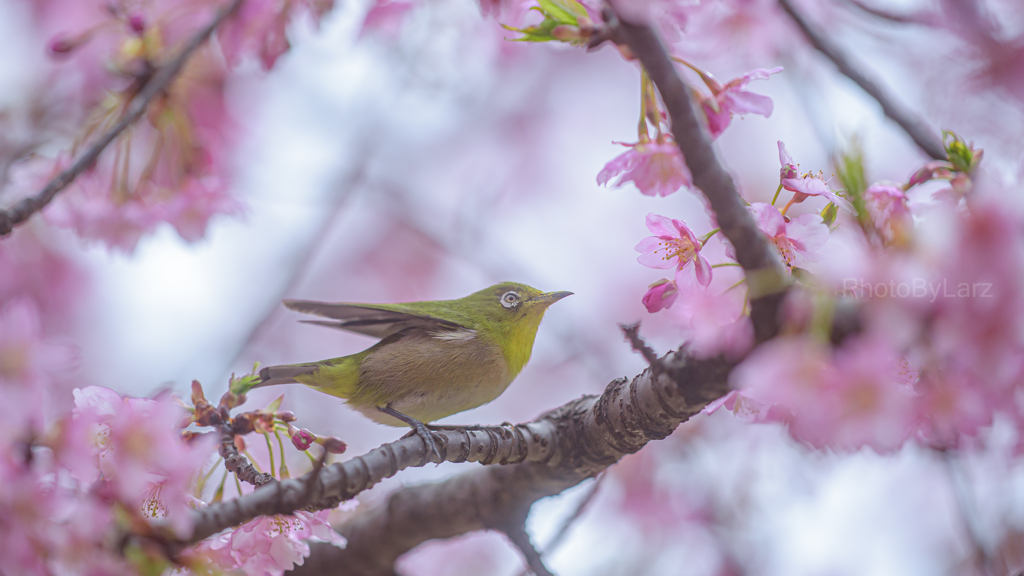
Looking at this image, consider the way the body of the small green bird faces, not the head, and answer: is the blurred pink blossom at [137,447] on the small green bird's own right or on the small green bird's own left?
on the small green bird's own right

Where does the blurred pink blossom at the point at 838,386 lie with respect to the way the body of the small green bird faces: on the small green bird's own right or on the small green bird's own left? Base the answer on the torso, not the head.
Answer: on the small green bird's own right

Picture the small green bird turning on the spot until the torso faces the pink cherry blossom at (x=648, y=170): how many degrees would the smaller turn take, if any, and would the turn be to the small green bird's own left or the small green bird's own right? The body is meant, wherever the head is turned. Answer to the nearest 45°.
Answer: approximately 45° to the small green bird's own right

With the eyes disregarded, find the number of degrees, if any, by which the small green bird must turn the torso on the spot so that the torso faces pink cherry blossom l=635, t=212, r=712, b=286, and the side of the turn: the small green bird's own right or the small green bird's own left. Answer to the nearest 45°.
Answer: approximately 45° to the small green bird's own right

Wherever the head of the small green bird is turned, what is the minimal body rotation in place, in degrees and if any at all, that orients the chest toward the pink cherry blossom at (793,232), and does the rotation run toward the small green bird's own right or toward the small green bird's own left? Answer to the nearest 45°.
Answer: approximately 45° to the small green bird's own right

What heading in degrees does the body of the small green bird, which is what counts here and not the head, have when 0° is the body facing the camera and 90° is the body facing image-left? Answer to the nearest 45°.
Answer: approximately 270°
